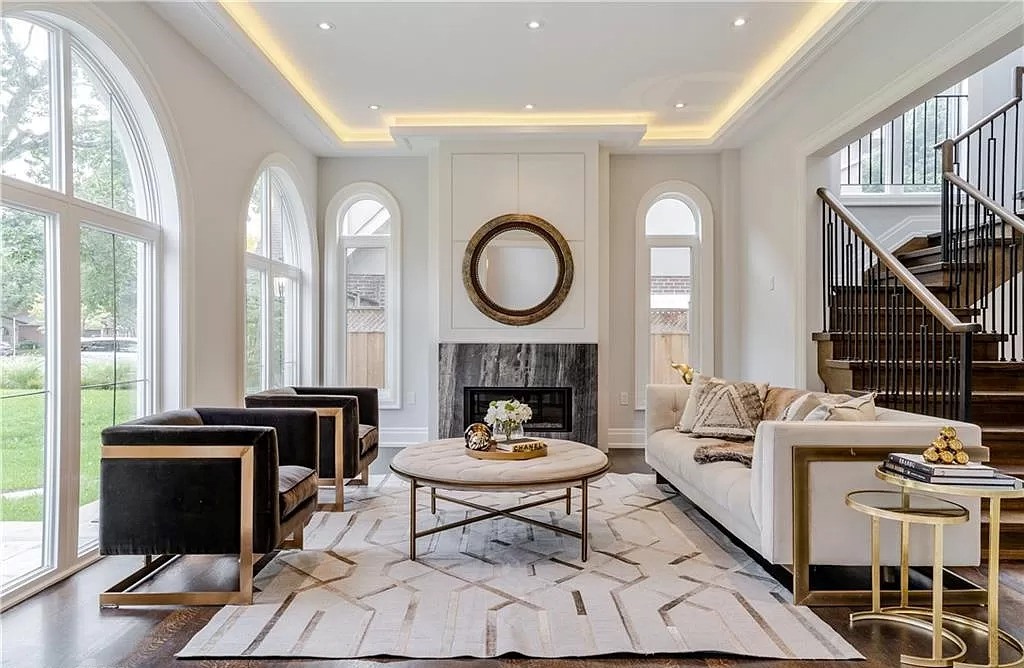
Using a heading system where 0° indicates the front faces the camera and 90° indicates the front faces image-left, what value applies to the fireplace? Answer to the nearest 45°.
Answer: approximately 0°

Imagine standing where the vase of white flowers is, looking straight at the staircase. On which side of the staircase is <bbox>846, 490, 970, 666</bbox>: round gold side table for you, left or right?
right

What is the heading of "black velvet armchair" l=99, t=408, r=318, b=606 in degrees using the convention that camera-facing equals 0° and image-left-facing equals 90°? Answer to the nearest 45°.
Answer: approximately 315°

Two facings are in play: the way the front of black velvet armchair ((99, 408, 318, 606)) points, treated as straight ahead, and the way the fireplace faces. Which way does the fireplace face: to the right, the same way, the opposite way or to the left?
to the right

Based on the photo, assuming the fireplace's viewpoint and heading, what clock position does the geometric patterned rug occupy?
The geometric patterned rug is roughly at 12 o'clock from the fireplace.

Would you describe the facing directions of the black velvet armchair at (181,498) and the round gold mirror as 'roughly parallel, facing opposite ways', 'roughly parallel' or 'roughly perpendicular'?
roughly perpendicular

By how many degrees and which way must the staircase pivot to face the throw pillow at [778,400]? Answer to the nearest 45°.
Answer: approximately 45° to its right

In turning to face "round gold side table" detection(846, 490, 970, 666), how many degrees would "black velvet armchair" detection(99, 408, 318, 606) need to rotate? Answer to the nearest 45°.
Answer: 0° — it already faces it

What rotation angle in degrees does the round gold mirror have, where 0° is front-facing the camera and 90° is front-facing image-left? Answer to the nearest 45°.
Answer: approximately 0°
